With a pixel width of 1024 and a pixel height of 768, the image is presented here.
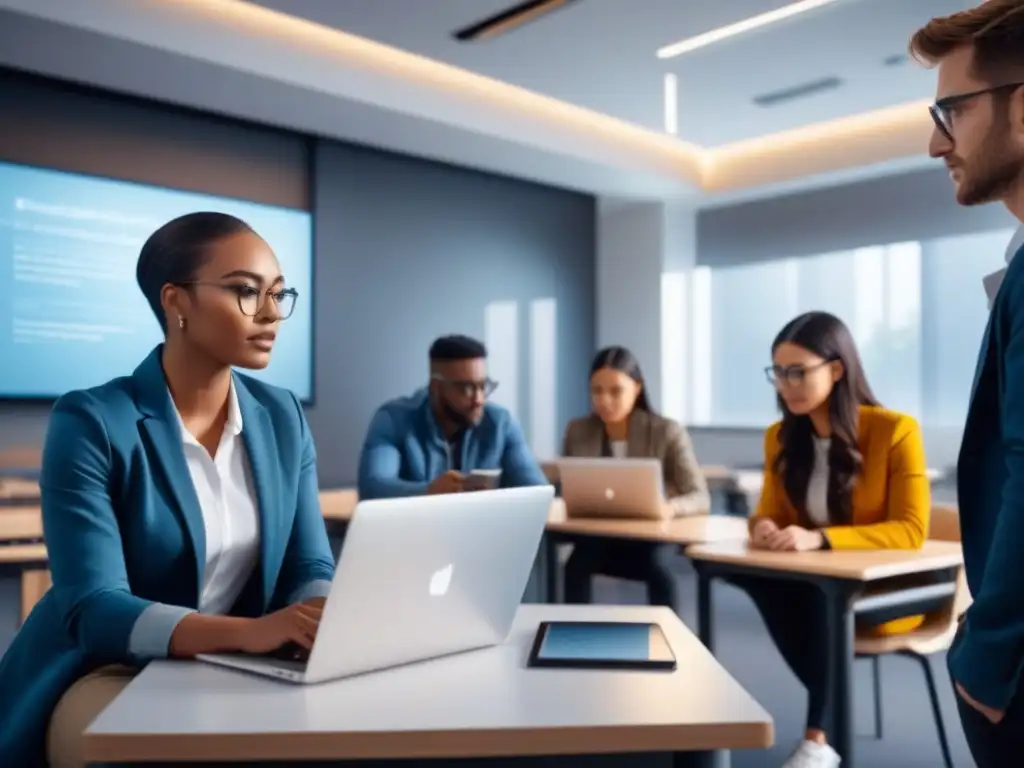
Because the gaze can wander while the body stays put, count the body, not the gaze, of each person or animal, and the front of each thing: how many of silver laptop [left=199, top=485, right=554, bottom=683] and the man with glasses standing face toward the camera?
0

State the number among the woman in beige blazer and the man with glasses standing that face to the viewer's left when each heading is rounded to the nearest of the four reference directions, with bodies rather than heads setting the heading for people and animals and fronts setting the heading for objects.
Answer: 1

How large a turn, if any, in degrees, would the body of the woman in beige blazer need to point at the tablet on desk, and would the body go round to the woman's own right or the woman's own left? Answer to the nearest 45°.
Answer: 0° — they already face it

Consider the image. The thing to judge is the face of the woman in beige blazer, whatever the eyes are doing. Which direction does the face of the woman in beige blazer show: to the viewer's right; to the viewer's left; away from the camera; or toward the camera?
toward the camera

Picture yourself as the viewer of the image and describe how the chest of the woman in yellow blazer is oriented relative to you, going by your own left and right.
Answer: facing the viewer and to the left of the viewer

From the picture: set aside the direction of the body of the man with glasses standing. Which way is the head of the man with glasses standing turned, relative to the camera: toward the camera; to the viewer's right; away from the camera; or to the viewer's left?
to the viewer's left

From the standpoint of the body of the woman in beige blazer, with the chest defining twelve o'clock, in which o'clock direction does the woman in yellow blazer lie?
The woman in yellow blazer is roughly at 11 o'clock from the woman in beige blazer.

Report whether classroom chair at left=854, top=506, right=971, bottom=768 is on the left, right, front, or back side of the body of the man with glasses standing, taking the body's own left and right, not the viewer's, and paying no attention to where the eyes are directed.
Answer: right

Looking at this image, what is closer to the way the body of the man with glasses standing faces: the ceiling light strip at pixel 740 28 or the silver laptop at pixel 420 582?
the silver laptop

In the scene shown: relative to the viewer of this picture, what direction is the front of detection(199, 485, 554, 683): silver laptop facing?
facing away from the viewer and to the left of the viewer

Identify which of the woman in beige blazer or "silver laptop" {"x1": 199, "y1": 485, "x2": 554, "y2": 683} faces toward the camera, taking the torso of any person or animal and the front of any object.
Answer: the woman in beige blazer

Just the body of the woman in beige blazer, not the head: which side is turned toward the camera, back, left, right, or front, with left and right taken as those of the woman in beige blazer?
front

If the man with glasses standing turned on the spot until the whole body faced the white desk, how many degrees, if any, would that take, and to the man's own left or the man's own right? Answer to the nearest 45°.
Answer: approximately 45° to the man's own left

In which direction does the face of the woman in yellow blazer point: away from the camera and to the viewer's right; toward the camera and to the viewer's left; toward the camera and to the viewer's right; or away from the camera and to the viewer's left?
toward the camera and to the viewer's left

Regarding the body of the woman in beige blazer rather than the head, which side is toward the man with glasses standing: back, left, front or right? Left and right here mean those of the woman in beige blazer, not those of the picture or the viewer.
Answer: front

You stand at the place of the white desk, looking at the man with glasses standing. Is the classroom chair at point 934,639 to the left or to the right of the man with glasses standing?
left

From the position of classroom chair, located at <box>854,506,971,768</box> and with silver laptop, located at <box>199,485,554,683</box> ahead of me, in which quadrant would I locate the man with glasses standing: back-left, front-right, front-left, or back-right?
front-left

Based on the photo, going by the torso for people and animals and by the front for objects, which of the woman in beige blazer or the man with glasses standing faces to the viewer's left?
the man with glasses standing

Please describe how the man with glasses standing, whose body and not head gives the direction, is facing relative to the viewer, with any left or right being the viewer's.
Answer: facing to the left of the viewer

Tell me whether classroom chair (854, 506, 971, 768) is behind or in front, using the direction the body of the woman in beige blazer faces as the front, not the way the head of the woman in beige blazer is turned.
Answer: in front
